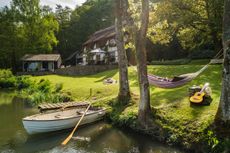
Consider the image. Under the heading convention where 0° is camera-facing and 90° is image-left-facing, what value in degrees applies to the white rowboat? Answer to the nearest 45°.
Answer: approximately 45°

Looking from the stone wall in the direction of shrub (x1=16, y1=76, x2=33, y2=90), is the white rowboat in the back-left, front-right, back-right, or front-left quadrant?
front-left

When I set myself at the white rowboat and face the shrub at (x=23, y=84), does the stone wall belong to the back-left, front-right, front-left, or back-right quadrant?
front-right

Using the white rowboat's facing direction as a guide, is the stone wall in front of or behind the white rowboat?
behind

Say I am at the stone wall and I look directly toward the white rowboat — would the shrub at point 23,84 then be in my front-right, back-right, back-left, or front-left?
front-right

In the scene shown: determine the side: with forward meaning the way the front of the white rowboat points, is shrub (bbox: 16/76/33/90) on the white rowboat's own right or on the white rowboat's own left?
on the white rowboat's own right
